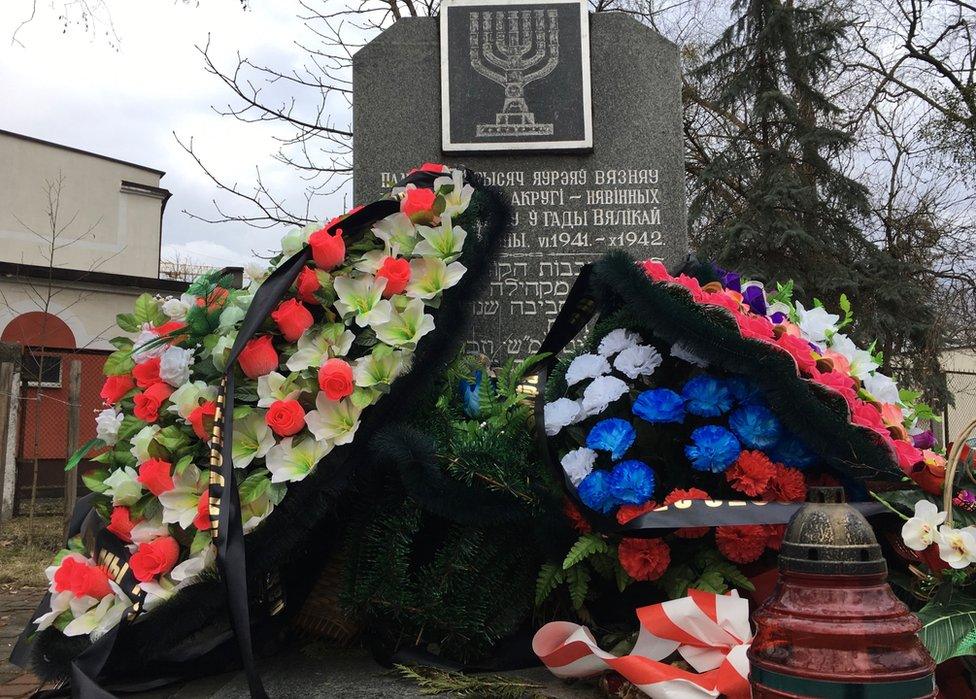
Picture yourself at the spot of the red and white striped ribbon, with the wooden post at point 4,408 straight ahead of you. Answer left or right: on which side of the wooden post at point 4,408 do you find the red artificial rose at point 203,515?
left

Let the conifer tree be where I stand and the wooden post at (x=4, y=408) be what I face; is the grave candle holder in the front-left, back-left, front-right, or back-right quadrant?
front-left

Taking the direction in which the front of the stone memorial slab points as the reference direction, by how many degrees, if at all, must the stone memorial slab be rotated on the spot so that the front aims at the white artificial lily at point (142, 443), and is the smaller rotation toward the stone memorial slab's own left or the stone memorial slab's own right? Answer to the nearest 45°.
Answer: approximately 45° to the stone memorial slab's own right

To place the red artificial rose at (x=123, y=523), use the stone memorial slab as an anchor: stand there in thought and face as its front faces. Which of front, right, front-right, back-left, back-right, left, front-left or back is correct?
front-right

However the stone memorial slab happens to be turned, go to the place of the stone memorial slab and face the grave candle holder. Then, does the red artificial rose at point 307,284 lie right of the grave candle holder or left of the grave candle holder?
right

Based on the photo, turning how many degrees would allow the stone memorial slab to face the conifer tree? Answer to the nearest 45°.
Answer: approximately 135° to its left

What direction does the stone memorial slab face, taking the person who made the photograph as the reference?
facing the viewer

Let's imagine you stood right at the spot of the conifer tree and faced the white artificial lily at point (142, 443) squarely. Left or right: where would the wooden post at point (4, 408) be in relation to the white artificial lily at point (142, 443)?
right

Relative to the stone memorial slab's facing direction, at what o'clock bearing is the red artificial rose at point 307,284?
The red artificial rose is roughly at 1 o'clock from the stone memorial slab.

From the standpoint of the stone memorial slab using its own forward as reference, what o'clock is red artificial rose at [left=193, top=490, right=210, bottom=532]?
The red artificial rose is roughly at 1 o'clock from the stone memorial slab.

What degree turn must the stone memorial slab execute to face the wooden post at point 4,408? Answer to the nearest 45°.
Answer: approximately 135° to its right

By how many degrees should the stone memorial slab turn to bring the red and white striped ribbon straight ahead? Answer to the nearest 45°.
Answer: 0° — it already faces it

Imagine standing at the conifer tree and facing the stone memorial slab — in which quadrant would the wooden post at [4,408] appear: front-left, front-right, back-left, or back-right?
front-right

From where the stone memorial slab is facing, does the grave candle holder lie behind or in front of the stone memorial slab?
in front

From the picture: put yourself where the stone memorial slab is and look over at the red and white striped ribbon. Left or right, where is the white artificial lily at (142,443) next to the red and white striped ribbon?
right
